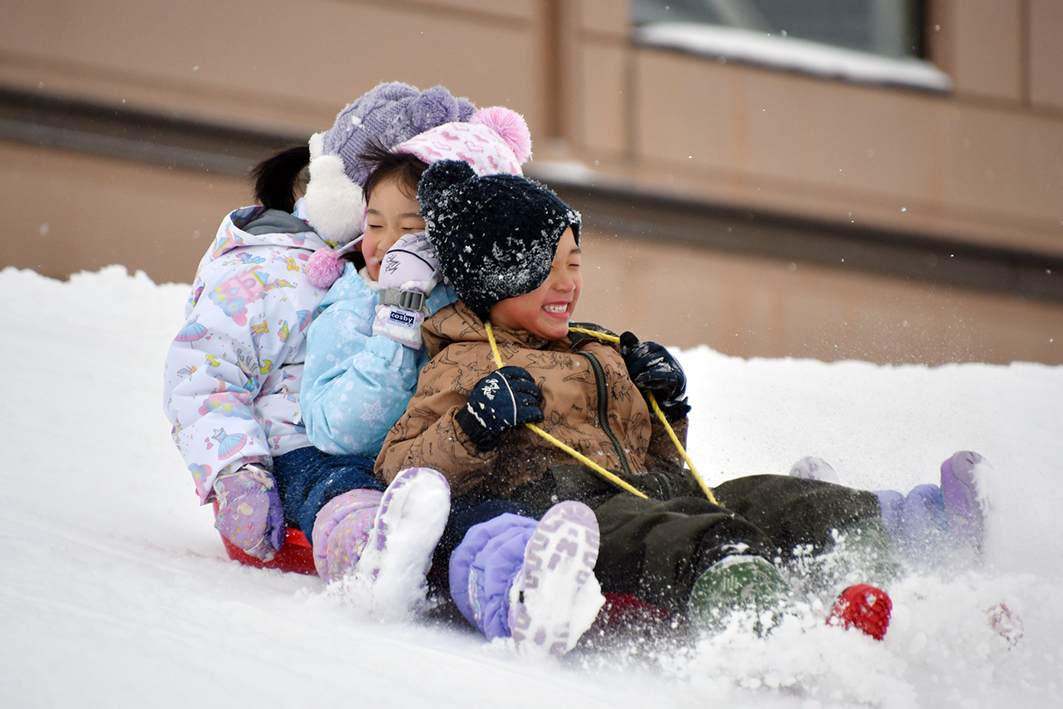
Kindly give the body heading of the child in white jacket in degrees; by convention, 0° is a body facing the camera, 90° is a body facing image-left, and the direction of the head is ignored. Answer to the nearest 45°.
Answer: approximately 270°

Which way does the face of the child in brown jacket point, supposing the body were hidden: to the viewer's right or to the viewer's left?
to the viewer's right

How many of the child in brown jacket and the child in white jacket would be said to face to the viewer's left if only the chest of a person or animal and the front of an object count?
0

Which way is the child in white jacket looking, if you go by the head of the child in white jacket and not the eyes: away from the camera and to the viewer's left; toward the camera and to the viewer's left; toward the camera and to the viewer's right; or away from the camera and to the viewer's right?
away from the camera and to the viewer's right
